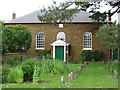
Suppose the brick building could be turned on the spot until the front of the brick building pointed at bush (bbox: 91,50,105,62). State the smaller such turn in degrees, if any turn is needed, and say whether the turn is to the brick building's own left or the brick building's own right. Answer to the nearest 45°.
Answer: approximately 90° to the brick building's own left

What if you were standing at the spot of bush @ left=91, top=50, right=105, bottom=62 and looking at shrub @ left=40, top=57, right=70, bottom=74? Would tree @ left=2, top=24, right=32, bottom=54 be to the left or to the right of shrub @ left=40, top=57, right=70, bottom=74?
right

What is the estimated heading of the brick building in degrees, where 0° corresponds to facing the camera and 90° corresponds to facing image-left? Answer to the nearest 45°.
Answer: approximately 0°

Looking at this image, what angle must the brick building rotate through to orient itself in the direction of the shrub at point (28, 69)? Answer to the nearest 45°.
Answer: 0° — it already faces it

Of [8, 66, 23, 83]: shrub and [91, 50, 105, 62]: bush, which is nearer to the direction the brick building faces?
the shrub

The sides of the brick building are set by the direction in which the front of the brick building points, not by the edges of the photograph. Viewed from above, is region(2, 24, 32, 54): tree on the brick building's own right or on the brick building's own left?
on the brick building's own right
